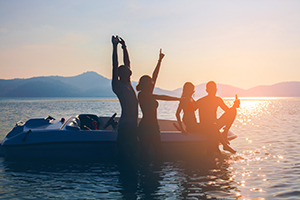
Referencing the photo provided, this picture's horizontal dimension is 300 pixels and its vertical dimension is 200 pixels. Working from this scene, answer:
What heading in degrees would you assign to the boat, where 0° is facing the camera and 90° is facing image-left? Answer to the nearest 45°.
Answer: approximately 90°
